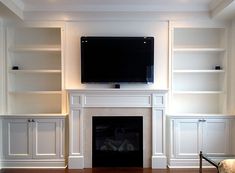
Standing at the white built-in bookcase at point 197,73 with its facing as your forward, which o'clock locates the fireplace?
The fireplace is roughly at 2 o'clock from the white built-in bookcase.

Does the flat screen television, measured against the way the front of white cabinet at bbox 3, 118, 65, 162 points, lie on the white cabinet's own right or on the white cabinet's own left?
on the white cabinet's own left

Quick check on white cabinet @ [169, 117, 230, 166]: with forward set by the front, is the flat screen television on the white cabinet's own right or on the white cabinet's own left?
on the white cabinet's own right

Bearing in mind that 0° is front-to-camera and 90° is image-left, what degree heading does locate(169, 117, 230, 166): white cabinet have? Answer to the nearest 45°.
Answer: approximately 0°

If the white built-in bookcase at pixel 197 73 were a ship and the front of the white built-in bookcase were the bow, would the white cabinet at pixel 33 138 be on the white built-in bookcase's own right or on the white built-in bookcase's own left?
on the white built-in bookcase's own right
